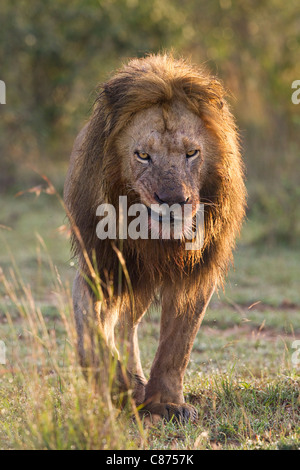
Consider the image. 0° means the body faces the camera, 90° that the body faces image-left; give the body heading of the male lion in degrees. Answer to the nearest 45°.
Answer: approximately 0°
